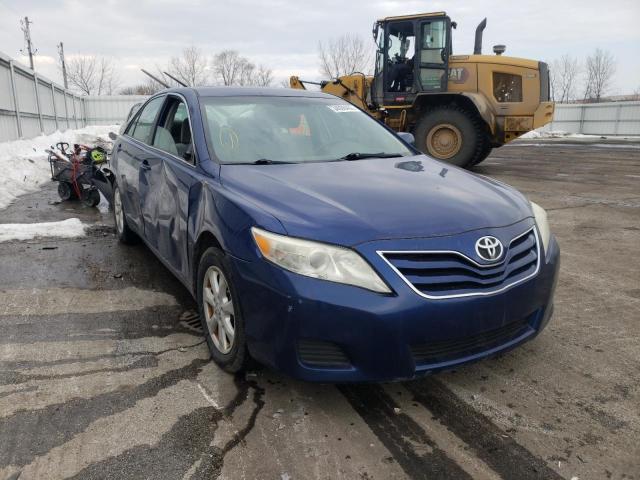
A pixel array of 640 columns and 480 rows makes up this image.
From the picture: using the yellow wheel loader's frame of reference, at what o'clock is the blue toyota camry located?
The blue toyota camry is roughly at 9 o'clock from the yellow wheel loader.

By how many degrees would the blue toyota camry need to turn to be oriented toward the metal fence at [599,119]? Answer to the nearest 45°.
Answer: approximately 90° to its left

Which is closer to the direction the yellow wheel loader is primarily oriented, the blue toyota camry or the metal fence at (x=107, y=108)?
the metal fence

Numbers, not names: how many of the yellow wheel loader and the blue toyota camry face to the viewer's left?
1

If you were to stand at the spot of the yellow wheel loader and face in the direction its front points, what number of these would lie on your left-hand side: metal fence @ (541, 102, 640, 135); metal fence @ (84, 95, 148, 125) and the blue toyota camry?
1

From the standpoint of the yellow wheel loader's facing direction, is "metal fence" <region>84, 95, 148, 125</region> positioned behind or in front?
in front

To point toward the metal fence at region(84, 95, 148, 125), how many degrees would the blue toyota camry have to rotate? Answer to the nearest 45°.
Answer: approximately 180°

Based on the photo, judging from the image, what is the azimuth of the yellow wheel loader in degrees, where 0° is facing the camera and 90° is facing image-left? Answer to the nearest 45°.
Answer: approximately 90°

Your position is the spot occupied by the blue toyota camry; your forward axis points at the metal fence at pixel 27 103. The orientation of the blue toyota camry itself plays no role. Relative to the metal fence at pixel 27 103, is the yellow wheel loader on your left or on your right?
right

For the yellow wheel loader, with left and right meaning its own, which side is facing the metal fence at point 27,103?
front

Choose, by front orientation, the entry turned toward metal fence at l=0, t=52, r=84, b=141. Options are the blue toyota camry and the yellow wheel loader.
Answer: the yellow wheel loader

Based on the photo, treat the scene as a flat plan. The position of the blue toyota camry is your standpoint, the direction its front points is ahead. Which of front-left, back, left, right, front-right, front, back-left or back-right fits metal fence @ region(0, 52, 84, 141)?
back
